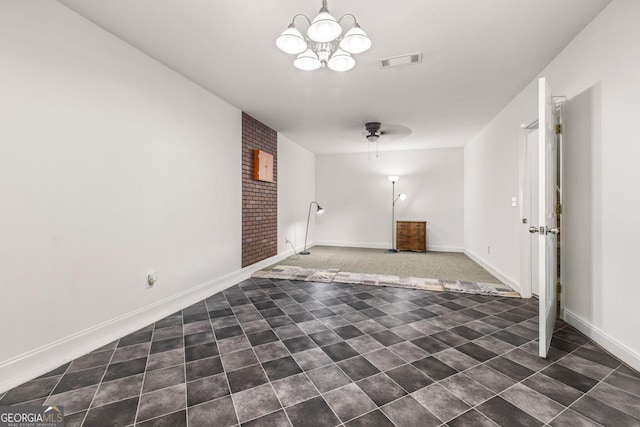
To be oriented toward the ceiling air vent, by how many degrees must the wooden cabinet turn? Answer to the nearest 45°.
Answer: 0° — it already faces it

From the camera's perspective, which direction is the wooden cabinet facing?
toward the camera

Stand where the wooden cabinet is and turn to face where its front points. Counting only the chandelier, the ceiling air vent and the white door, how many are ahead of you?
3

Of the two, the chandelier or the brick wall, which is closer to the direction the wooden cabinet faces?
the chandelier

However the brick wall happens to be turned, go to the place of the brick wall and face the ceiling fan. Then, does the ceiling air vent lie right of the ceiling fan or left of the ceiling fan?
right

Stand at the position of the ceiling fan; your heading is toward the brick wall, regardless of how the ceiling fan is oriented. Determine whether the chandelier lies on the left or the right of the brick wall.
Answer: left

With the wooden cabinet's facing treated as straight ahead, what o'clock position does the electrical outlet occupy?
The electrical outlet is roughly at 1 o'clock from the wooden cabinet.

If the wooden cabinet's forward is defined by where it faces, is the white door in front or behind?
in front

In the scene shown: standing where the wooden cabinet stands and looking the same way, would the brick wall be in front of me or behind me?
in front

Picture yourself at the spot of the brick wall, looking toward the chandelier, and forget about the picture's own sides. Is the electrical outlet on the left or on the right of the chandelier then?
right
